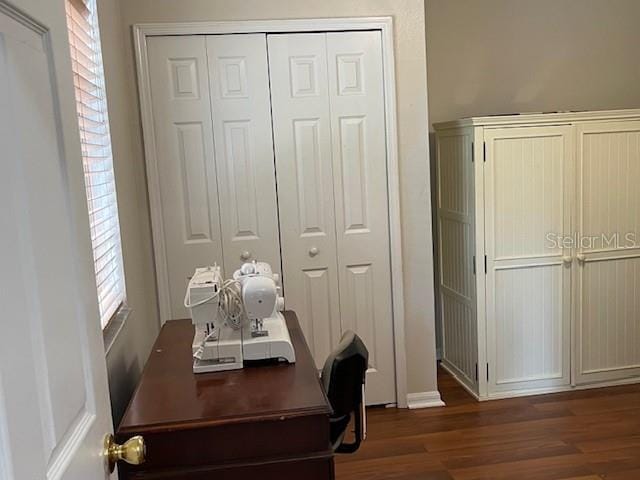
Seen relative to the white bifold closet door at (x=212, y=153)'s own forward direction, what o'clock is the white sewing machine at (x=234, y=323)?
The white sewing machine is roughly at 12 o'clock from the white bifold closet door.

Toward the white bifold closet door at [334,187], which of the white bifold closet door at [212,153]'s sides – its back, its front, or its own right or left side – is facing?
left

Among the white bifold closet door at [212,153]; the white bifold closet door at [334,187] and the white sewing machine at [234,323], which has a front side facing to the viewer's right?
the white sewing machine

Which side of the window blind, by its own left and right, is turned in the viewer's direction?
right

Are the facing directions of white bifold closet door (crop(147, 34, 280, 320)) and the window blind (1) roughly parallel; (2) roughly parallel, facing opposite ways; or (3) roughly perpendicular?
roughly perpendicular

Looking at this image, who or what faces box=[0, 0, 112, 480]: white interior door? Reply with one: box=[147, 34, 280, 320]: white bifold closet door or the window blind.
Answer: the white bifold closet door

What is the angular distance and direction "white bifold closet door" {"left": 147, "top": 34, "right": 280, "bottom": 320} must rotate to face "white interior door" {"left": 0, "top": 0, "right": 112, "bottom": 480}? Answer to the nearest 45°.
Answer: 0° — it already faces it

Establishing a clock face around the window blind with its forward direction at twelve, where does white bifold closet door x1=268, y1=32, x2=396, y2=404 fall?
The white bifold closet door is roughly at 11 o'clock from the window blind.

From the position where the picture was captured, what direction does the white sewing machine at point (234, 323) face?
facing to the right of the viewer

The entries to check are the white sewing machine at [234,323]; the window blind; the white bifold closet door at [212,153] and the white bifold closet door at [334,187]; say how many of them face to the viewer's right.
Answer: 2

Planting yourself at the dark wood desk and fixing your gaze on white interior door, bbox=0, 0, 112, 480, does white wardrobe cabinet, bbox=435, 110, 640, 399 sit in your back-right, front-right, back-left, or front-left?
back-left

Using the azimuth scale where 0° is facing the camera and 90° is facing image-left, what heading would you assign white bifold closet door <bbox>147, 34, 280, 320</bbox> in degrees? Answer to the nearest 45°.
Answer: approximately 0°

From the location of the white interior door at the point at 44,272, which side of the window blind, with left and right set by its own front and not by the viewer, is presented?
right
